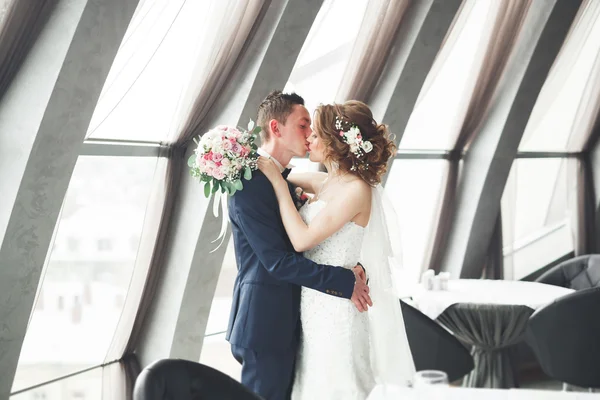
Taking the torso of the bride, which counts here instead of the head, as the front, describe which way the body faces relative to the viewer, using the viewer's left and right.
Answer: facing to the left of the viewer

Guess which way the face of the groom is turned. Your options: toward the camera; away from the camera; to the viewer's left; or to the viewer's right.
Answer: to the viewer's right

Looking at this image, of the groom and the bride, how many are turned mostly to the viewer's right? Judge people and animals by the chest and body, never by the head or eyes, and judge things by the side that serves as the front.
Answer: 1

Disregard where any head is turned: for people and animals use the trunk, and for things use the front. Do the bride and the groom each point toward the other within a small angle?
yes

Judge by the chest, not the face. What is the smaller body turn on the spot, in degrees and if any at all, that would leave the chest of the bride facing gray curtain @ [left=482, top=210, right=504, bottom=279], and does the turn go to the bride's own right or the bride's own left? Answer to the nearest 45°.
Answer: approximately 90° to the bride's own right

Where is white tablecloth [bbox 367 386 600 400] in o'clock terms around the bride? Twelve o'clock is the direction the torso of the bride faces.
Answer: The white tablecloth is roughly at 7 o'clock from the bride.

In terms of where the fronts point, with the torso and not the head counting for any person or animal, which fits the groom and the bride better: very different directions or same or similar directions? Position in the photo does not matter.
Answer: very different directions

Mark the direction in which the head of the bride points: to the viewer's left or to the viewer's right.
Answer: to the viewer's left

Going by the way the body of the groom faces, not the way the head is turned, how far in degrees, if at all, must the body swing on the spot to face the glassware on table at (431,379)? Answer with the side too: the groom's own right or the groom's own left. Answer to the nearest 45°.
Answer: approximately 45° to the groom's own right

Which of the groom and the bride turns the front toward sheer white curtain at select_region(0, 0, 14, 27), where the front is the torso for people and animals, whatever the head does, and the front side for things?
the bride

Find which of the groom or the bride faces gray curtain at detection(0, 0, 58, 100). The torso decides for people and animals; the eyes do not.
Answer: the bride

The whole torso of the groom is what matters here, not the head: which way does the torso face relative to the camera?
to the viewer's right
